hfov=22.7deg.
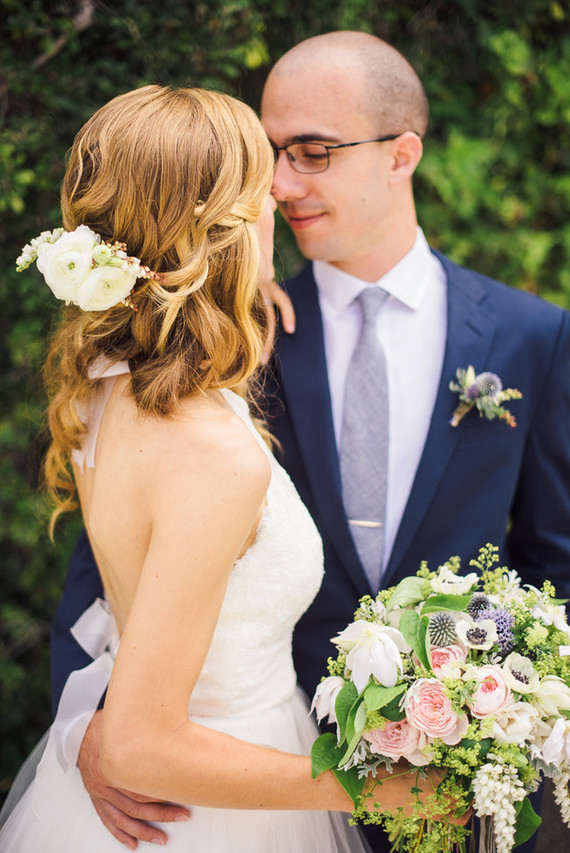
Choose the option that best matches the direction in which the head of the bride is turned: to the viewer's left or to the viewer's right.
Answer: to the viewer's right

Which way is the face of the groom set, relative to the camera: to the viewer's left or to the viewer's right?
to the viewer's left

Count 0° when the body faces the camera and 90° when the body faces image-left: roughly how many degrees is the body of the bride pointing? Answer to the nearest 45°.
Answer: approximately 270°

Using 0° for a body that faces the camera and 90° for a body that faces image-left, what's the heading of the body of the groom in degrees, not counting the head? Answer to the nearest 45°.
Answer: approximately 45°

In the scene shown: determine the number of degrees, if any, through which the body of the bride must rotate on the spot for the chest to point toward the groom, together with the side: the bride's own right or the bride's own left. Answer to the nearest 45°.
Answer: approximately 45° to the bride's own left
